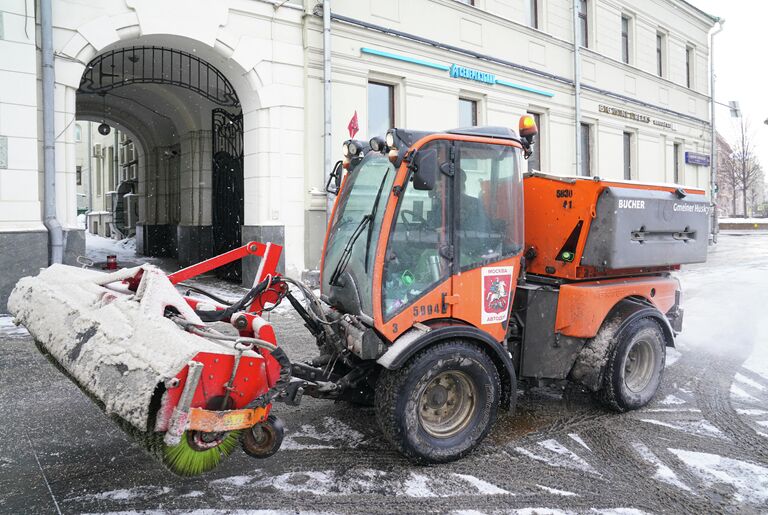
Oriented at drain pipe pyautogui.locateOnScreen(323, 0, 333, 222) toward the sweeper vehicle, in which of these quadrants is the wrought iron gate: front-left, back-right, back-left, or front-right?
back-right

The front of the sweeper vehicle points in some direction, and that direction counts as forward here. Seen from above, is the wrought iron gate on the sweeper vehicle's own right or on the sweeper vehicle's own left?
on the sweeper vehicle's own right

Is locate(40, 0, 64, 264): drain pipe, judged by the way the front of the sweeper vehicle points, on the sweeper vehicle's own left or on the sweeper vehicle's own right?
on the sweeper vehicle's own right

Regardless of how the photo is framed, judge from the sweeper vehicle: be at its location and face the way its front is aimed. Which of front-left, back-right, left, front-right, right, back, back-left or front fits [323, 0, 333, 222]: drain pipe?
back-right

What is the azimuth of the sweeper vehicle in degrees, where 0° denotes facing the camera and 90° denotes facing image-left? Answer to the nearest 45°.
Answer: approximately 45°

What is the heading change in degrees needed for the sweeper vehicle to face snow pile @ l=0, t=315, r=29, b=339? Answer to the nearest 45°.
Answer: approximately 90° to its right
